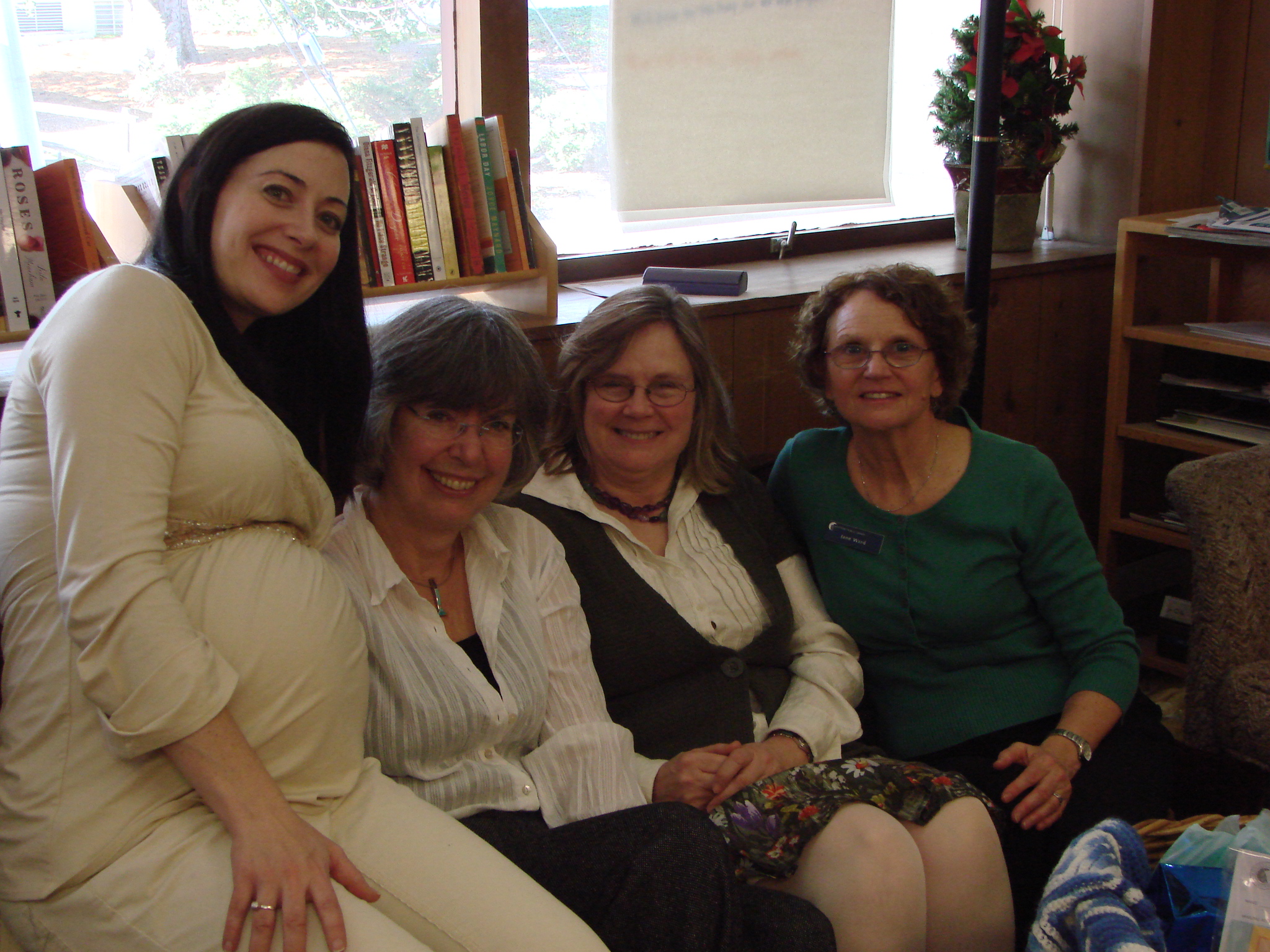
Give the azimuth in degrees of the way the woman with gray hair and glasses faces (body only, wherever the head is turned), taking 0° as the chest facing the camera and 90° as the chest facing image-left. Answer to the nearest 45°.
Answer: approximately 315°

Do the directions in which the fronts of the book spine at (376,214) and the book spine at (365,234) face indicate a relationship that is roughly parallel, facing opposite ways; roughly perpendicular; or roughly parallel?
roughly parallel

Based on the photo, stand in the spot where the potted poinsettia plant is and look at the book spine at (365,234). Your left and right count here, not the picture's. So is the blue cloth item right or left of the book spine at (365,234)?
left

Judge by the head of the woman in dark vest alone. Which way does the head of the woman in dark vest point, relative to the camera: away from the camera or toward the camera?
toward the camera

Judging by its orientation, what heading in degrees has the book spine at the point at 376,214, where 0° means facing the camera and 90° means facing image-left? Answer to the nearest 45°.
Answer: approximately 0°

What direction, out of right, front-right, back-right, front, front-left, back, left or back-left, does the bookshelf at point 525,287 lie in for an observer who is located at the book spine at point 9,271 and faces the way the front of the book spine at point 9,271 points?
left

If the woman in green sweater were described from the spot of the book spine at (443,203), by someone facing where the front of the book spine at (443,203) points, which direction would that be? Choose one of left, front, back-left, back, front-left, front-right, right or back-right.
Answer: front-left

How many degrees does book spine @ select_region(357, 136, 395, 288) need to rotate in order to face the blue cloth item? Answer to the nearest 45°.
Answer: approximately 45° to its left

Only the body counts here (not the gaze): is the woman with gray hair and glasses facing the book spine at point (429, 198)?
no

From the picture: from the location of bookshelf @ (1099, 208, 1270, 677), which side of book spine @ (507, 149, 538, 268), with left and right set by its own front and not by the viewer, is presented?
left

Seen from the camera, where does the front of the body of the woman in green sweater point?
toward the camera

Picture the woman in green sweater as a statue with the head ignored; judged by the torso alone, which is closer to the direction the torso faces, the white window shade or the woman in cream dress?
the woman in cream dress

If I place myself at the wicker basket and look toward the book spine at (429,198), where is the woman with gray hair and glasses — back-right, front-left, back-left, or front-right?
front-left

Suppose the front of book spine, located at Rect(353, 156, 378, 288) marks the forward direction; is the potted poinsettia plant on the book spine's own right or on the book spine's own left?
on the book spine's own left

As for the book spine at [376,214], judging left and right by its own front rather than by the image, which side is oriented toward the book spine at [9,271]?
right

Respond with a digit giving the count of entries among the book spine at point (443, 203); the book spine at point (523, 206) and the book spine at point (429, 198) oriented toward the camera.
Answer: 3

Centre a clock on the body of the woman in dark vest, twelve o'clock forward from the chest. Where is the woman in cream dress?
The woman in cream dress is roughly at 3 o'clock from the woman in dark vest.

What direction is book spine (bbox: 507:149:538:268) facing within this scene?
toward the camera
